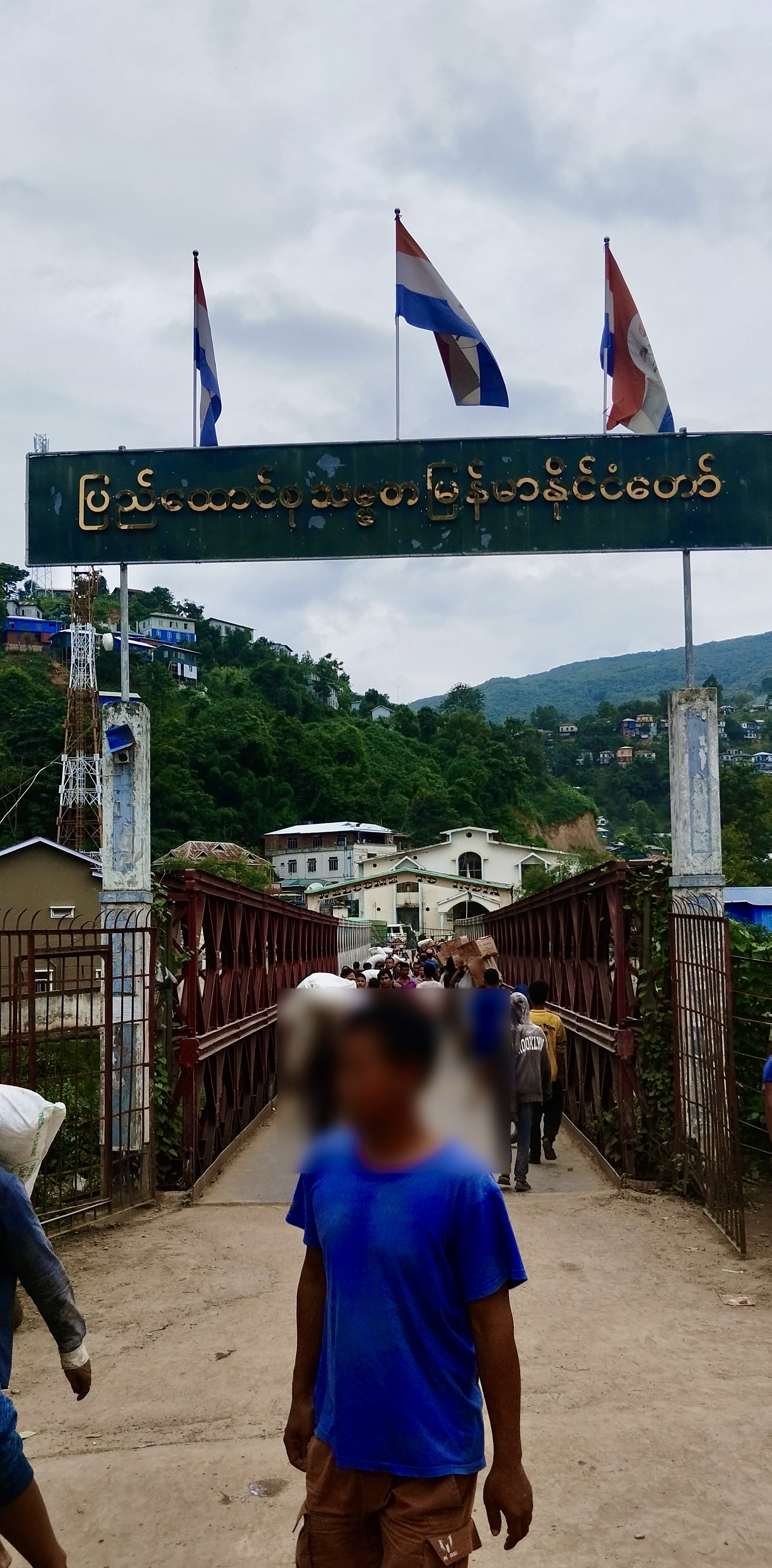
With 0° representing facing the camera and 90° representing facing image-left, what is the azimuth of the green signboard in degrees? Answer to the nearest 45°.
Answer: approximately 0°

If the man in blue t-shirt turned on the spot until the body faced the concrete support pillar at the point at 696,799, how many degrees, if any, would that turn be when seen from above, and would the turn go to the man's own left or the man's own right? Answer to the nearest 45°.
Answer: approximately 135° to the man's own right

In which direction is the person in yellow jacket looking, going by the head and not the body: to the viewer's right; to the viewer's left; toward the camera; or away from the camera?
away from the camera

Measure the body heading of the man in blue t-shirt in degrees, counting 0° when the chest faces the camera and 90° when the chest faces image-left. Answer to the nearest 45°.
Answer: approximately 45°

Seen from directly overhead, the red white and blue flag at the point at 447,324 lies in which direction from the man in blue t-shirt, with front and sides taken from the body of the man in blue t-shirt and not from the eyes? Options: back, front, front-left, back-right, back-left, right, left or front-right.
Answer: back-right

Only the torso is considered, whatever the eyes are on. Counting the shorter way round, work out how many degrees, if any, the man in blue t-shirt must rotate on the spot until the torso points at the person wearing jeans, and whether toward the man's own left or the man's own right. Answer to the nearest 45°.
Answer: approximately 135° to the man's own right

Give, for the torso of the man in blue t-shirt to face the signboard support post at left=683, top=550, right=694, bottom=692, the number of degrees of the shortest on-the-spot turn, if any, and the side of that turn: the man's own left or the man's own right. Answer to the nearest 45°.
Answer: approximately 135° to the man's own right
